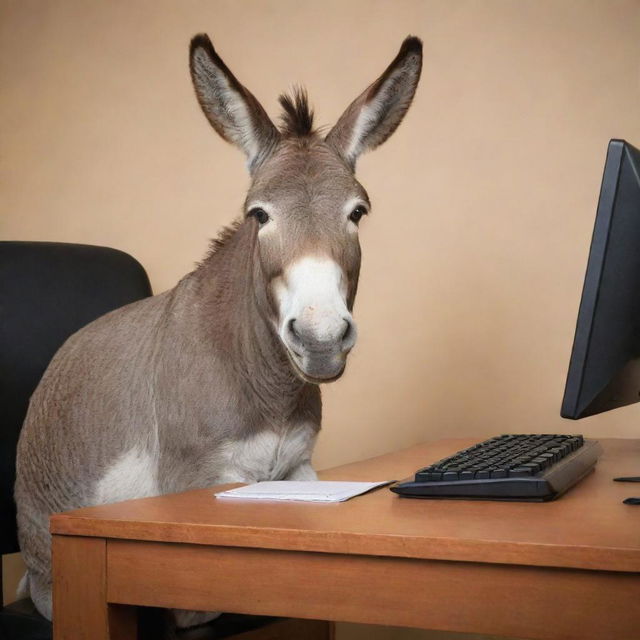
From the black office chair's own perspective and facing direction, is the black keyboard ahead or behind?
ahead

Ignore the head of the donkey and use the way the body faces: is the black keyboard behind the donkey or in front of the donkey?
in front

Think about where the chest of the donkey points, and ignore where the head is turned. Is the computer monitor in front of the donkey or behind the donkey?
in front
